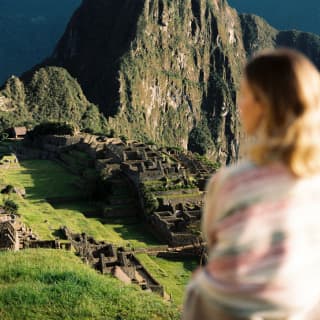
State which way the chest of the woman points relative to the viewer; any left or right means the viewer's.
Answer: facing away from the viewer and to the left of the viewer

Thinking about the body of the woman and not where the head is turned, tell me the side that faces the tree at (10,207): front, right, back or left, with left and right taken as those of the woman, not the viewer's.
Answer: front

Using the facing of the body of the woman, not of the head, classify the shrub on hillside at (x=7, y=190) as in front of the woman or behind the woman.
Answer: in front

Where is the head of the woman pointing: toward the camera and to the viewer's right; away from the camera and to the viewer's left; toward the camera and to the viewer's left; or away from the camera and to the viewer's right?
away from the camera and to the viewer's left
